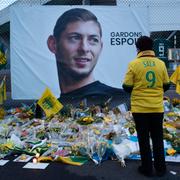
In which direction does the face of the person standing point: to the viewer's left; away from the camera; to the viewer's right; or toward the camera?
away from the camera

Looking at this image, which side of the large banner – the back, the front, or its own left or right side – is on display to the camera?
front
